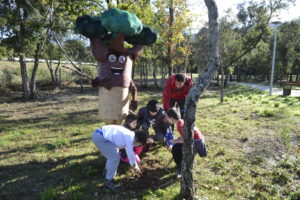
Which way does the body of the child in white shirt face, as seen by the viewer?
to the viewer's right

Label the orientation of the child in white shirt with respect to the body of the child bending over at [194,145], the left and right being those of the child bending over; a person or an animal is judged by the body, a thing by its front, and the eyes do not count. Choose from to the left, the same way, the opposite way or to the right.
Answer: the opposite way

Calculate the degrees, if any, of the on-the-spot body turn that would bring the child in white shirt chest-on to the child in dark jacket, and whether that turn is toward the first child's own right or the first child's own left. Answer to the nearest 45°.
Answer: approximately 45° to the first child's own left

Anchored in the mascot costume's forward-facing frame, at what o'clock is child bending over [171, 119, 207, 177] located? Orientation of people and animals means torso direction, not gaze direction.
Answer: The child bending over is roughly at 10 o'clock from the mascot costume.

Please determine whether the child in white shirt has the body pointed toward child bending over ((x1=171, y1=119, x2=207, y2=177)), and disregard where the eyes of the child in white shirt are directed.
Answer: yes

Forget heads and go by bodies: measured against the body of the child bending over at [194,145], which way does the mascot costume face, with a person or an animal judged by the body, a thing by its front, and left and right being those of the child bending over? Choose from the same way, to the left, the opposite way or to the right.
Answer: to the left

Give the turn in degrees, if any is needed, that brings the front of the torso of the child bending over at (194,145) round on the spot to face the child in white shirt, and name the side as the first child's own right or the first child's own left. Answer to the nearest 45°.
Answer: approximately 45° to the first child's own left

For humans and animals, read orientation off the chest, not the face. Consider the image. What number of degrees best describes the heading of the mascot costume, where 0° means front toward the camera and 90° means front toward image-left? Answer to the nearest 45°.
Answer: approximately 0°

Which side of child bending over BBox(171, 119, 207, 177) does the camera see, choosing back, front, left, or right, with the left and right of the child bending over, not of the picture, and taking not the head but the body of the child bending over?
left
